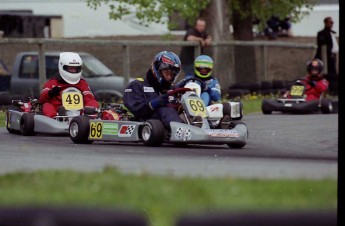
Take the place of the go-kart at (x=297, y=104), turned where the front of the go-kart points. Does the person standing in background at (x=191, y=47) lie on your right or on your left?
on your right
